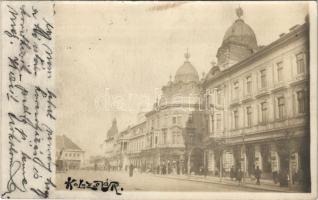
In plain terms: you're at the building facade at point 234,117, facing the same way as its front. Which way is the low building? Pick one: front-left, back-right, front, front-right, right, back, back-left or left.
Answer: front-right

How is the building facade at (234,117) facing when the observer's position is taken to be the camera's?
facing the viewer and to the left of the viewer
